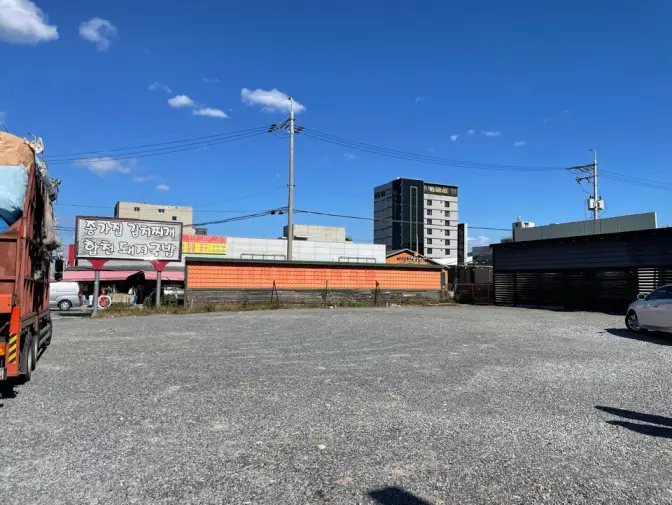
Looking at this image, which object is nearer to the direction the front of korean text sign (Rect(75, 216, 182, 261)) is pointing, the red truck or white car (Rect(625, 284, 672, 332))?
the red truck

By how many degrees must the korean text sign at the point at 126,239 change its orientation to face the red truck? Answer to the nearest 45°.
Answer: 0° — it already faces it

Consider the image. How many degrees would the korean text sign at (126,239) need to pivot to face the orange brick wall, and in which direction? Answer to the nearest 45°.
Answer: approximately 90° to its left

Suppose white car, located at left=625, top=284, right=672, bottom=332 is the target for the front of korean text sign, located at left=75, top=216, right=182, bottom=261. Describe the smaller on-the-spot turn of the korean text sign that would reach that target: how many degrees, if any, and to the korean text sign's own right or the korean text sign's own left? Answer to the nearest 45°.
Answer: approximately 45° to the korean text sign's own left

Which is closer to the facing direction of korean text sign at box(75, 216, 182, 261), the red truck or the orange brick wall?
the red truck

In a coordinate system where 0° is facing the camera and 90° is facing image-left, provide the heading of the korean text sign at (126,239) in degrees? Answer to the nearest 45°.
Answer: approximately 0°

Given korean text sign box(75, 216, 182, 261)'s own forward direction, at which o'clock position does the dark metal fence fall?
The dark metal fence is roughly at 9 o'clock from the korean text sign.

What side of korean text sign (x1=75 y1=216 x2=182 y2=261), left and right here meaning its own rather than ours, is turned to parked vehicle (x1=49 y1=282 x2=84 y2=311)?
back
